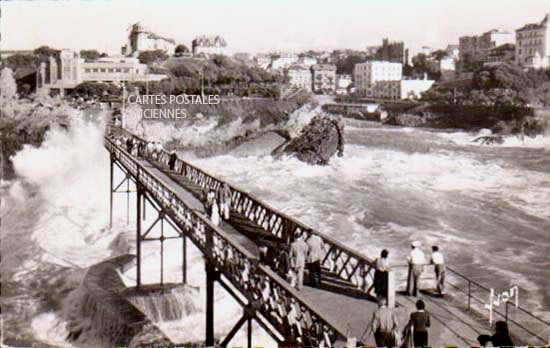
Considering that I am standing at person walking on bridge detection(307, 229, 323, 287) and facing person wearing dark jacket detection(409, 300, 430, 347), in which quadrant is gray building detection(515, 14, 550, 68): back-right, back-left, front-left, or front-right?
back-left

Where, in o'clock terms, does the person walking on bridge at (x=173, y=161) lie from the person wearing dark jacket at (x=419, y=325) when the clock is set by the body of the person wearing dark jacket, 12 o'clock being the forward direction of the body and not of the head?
The person walking on bridge is roughly at 11 o'clock from the person wearing dark jacket.

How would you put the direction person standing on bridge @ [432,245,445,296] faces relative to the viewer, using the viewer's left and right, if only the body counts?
facing away from the viewer and to the left of the viewer

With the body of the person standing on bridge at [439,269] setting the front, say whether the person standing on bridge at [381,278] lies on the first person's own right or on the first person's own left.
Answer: on the first person's own left

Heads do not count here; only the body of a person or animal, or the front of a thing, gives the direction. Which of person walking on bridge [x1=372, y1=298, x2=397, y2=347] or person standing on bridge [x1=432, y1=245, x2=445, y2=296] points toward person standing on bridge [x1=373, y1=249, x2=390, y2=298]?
person walking on bridge [x1=372, y1=298, x2=397, y2=347]

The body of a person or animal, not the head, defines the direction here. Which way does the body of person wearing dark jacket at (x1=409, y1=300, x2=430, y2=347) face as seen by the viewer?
away from the camera

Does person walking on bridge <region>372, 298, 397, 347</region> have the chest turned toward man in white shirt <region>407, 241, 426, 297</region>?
yes

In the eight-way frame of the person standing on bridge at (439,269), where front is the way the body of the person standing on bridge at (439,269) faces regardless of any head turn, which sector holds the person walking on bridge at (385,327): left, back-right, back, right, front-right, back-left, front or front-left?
back-left

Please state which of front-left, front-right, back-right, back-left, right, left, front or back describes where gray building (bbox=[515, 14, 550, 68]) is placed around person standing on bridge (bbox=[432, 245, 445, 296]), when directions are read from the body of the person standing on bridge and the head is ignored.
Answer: front-right

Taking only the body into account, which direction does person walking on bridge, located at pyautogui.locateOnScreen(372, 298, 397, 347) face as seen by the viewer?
away from the camera

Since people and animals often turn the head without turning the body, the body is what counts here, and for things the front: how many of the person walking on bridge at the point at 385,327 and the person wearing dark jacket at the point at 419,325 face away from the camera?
2

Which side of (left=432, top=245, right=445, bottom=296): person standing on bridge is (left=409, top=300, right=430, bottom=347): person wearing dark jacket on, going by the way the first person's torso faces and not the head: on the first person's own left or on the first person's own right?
on the first person's own left
